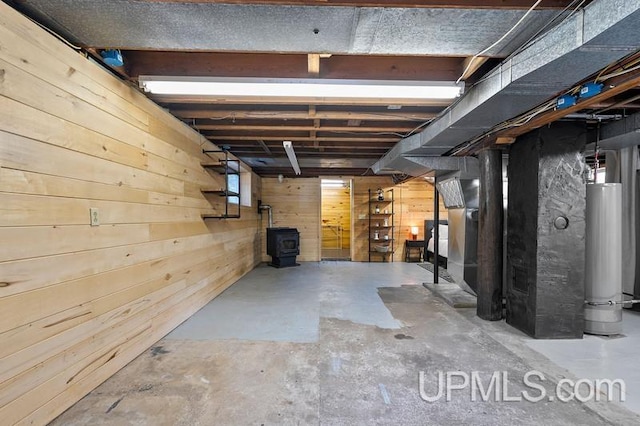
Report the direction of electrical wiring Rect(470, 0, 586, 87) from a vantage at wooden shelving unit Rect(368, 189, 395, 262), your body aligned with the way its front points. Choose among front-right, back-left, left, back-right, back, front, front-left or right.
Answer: front

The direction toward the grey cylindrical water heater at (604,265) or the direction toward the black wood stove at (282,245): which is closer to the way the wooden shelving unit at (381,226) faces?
the grey cylindrical water heater

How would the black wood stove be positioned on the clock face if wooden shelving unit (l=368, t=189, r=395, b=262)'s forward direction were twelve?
The black wood stove is roughly at 2 o'clock from the wooden shelving unit.

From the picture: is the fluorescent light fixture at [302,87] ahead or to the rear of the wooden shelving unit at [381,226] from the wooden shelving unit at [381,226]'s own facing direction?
ahead

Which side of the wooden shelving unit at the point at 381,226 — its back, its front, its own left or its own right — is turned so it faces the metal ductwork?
front

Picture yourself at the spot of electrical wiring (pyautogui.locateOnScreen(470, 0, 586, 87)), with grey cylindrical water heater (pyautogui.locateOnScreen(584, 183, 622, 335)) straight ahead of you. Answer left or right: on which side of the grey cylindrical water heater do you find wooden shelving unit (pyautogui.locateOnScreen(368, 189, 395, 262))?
left

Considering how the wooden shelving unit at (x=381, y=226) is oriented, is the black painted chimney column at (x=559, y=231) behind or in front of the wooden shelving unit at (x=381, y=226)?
in front
